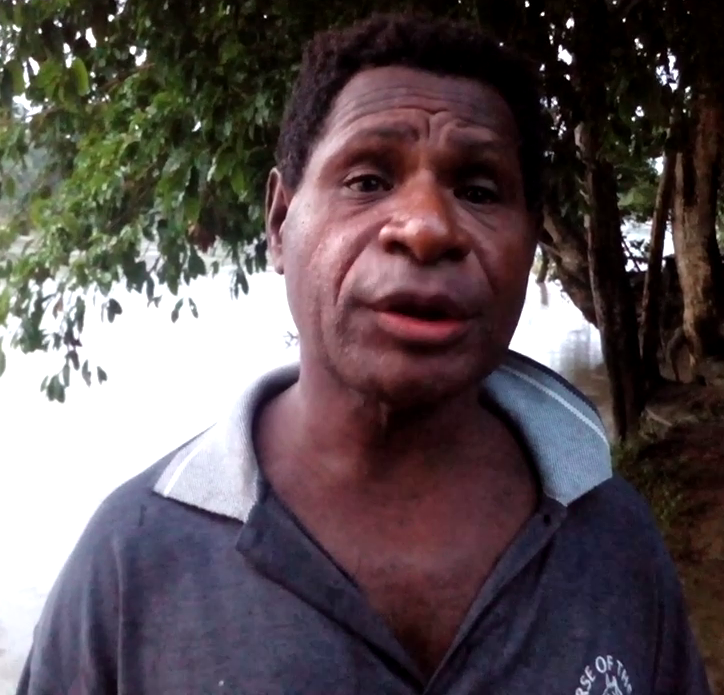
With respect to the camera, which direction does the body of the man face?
toward the camera

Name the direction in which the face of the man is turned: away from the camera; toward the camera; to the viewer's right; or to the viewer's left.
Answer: toward the camera
